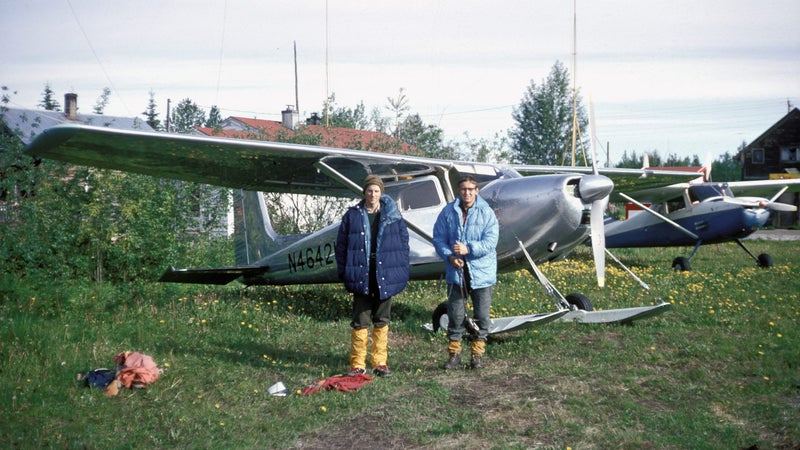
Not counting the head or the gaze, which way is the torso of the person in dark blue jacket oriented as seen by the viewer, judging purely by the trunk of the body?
toward the camera

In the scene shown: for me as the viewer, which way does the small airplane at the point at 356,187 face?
facing the viewer and to the right of the viewer

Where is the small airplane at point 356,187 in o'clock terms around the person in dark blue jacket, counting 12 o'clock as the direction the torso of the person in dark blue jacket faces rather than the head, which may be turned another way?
The small airplane is roughly at 6 o'clock from the person in dark blue jacket.

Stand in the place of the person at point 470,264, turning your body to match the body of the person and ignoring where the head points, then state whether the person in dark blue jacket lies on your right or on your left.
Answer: on your right

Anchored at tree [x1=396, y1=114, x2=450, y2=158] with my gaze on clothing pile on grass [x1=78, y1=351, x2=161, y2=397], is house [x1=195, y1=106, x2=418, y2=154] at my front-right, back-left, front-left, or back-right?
front-right

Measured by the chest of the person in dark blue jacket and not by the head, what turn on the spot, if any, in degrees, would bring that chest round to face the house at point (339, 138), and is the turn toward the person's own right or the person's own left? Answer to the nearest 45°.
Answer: approximately 180°

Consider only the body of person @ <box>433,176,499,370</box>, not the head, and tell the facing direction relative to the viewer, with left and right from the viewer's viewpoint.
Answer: facing the viewer

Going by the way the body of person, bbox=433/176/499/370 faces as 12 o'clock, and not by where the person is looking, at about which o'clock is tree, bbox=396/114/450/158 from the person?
The tree is roughly at 6 o'clock from the person.

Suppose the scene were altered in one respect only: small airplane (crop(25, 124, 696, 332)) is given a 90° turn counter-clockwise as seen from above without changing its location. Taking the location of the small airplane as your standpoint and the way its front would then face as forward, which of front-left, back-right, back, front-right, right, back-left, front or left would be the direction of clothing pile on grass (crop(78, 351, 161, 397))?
back

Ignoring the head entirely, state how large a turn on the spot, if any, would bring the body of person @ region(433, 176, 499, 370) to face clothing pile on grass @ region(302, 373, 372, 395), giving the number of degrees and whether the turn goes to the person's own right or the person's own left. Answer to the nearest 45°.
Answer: approximately 45° to the person's own right

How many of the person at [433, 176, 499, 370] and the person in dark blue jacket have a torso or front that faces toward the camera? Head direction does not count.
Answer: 2

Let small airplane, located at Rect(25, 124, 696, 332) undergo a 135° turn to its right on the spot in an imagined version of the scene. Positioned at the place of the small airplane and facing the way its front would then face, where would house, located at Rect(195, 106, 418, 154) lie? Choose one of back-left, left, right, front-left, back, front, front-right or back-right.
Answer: right

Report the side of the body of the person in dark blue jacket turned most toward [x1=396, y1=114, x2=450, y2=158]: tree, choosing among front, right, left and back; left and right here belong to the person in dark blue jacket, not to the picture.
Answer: back
